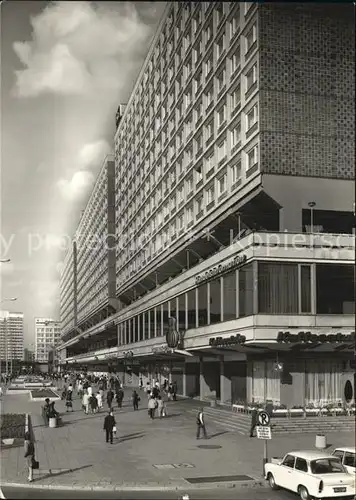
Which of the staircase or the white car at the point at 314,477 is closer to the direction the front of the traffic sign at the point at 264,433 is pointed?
the white car

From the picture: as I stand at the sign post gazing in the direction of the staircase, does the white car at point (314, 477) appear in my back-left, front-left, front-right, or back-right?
back-right

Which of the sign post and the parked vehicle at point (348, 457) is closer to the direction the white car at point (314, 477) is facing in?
the sign post

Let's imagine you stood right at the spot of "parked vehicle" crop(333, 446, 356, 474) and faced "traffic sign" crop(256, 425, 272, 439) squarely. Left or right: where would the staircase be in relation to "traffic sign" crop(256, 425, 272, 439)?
right

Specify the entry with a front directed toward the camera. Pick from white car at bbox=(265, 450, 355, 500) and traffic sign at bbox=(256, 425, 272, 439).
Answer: the traffic sign

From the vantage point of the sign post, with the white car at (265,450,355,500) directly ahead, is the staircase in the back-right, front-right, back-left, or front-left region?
back-left

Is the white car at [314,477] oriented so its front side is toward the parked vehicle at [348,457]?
no

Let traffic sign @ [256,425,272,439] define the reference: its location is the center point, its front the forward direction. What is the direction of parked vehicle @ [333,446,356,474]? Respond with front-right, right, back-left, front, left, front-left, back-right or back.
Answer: front-left

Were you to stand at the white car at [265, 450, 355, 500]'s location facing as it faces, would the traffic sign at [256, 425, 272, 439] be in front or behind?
in front

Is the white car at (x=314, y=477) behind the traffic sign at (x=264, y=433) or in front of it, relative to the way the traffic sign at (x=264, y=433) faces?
in front

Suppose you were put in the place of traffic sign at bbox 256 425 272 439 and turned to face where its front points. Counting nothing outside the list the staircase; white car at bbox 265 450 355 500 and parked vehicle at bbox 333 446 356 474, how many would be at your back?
1

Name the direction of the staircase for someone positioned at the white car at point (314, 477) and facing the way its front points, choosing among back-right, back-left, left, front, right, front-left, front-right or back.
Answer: front-right

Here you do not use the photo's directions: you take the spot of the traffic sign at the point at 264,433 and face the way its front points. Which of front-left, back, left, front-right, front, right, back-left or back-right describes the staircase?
back

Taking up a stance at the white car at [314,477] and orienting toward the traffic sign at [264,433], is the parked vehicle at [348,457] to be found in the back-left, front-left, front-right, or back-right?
front-right

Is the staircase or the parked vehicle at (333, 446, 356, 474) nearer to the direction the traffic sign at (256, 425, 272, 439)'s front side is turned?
the parked vehicle

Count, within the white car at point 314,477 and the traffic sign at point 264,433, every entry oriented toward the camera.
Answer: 1

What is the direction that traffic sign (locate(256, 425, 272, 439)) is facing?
toward the camera
